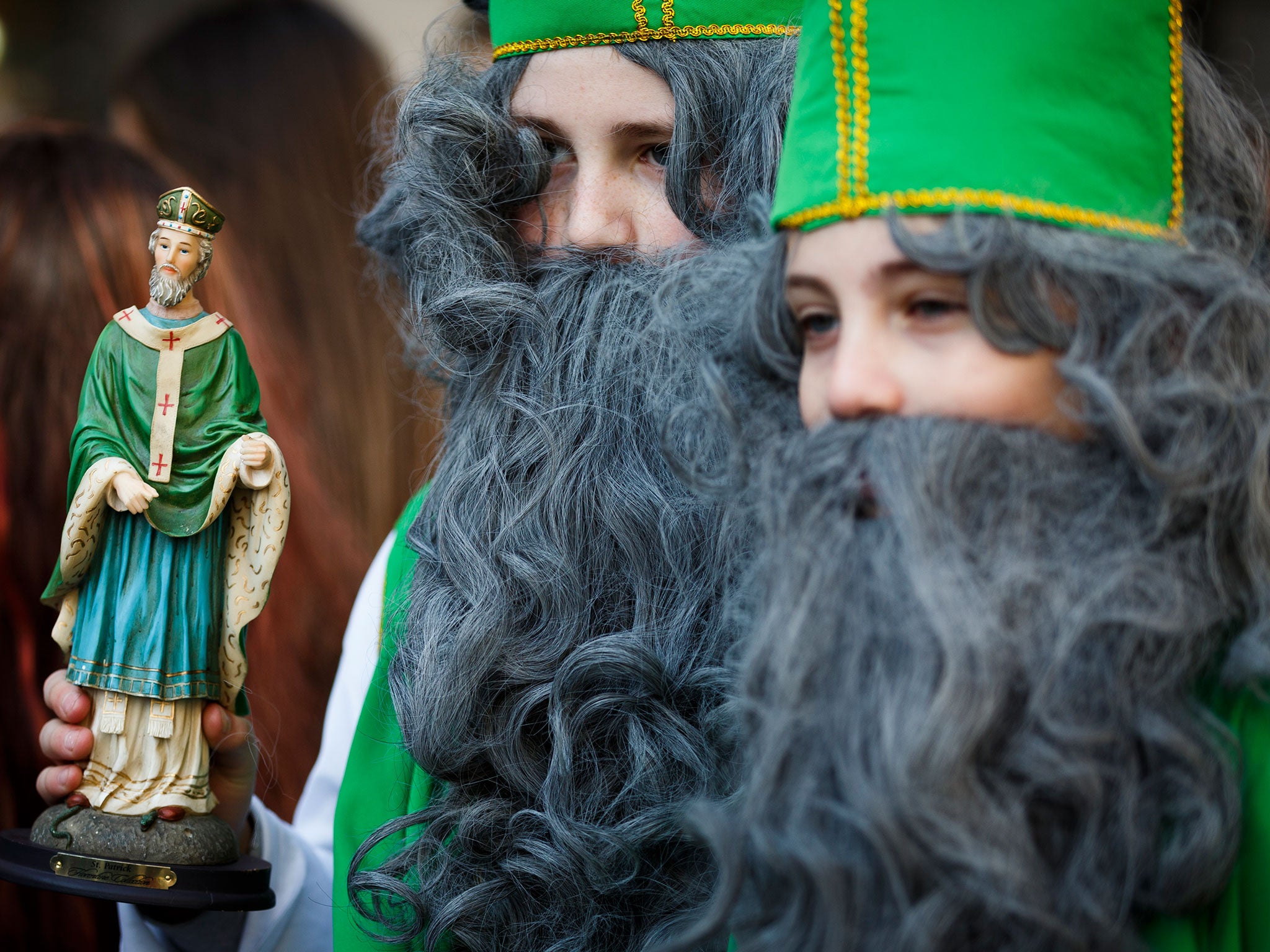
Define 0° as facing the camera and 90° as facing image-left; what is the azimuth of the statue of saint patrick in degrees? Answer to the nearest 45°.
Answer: approximately 0°
